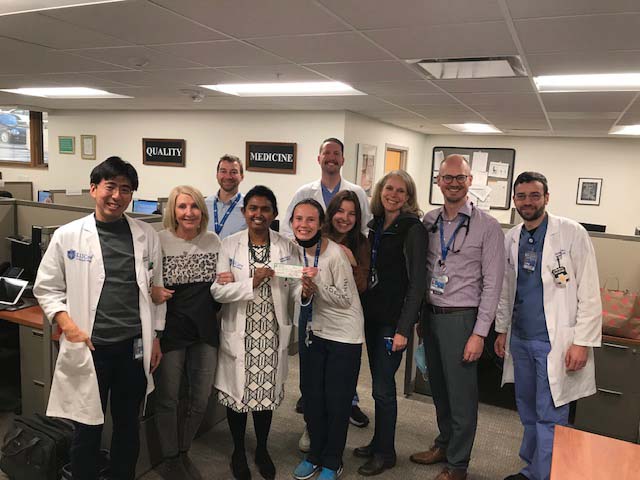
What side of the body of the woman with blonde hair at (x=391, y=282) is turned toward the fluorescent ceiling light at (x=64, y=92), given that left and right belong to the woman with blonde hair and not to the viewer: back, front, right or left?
right

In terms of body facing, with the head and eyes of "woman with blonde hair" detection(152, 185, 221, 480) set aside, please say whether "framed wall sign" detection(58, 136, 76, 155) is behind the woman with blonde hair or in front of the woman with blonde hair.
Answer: behind

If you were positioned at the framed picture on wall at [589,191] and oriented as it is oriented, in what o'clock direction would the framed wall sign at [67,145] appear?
The framed wall sign is roughly at 2 o'clock from the framed picture on wall.

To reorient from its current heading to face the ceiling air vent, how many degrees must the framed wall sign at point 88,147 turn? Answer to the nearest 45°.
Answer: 0° — it already faces it

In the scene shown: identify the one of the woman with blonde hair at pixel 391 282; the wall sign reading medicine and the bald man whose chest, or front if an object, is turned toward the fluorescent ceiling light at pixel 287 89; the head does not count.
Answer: the wall sign reading medicine

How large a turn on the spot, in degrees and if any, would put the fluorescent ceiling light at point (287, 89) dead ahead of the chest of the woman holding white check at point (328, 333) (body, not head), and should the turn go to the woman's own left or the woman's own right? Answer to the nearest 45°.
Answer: approximately 135° to the woman's own right

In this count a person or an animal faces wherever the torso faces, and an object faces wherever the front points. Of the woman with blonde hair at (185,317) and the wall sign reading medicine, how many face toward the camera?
2

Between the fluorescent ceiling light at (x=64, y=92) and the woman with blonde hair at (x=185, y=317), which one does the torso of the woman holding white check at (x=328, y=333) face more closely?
the woman with blonde hair

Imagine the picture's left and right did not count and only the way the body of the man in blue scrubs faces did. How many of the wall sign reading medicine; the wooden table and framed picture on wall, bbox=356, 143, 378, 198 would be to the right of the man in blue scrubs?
2
